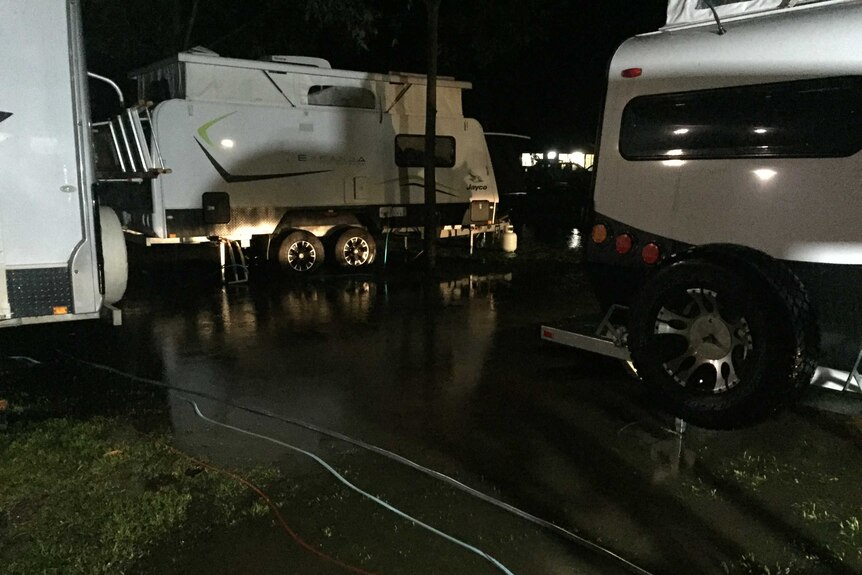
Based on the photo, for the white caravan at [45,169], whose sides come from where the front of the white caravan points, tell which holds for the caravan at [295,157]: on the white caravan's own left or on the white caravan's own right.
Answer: on the white caravan's own right
